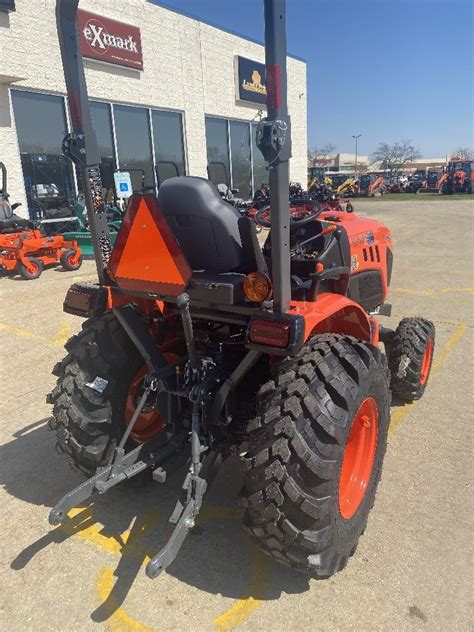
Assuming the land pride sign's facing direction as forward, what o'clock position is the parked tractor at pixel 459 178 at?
The parked tractor is roughly at 9 o'clock from the land pride sign.

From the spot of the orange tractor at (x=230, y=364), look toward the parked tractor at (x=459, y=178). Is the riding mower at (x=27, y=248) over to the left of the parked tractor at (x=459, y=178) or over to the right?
left

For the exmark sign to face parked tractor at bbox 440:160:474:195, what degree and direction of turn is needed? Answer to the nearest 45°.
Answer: approximately 90° to its left

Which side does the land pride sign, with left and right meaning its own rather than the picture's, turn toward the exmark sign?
right

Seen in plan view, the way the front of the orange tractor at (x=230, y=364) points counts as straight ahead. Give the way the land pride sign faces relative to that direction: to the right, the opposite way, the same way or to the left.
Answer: to the right

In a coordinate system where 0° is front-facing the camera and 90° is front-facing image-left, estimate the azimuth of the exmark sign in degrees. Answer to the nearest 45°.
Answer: approximately 315°

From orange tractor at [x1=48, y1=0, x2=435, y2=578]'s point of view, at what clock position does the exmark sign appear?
The exmark sign is roughly at 10 o'clock from the orange tractor.

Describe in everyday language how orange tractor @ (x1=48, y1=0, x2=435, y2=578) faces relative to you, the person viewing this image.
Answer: facing away from the viewer and to the right of the viewer

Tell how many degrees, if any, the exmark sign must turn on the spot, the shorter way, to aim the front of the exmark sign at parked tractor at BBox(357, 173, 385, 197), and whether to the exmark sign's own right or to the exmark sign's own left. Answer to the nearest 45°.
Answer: approximately 90° to the exmark sign's own left

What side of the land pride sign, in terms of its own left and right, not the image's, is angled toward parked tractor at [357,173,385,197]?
left

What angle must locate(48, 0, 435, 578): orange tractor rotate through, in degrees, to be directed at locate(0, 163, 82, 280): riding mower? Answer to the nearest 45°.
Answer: approximately 90° to its left
